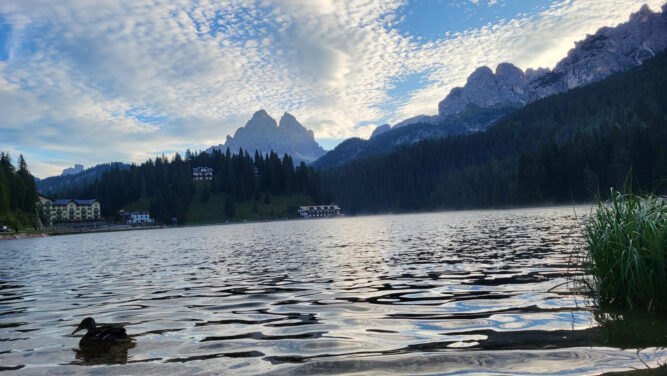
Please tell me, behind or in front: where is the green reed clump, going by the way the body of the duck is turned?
behind

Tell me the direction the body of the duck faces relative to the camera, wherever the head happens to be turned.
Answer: to the viewer's left
